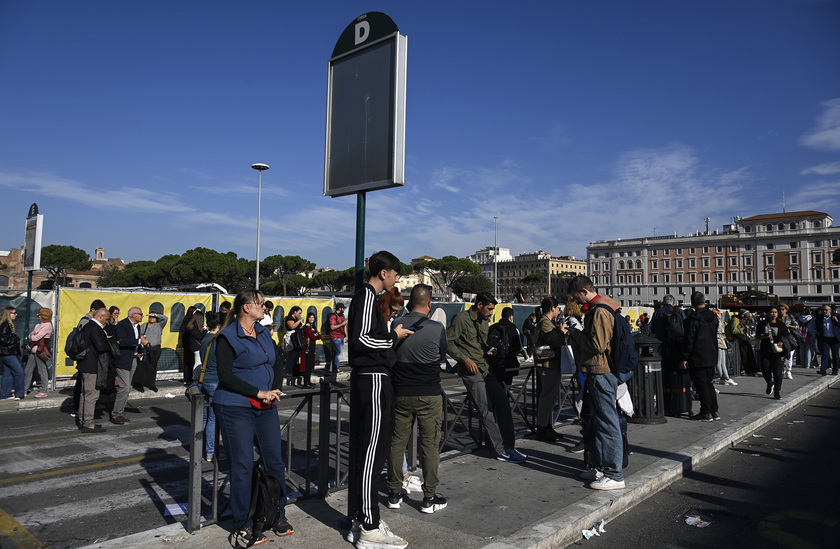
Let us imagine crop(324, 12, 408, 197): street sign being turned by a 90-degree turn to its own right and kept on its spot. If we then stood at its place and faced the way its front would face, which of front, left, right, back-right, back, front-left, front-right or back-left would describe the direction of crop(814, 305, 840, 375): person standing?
right

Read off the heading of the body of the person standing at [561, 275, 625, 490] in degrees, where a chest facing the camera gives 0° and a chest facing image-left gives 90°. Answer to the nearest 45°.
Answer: approximately 90°

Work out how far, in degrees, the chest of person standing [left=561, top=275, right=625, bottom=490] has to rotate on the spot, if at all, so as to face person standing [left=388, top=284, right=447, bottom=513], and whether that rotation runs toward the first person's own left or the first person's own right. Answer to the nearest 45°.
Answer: approximately 45° to the first person's own left

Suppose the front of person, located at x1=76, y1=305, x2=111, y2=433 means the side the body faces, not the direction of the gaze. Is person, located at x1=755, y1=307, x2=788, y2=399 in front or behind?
in front

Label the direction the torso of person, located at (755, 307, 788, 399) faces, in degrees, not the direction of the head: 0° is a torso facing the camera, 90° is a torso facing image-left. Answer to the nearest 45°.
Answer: approximately 0°

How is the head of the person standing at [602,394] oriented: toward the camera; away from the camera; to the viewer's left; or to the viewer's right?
to the viewer's left

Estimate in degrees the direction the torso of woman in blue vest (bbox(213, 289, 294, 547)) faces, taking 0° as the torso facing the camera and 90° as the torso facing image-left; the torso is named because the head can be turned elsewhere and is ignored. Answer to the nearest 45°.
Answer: approximately 315°
